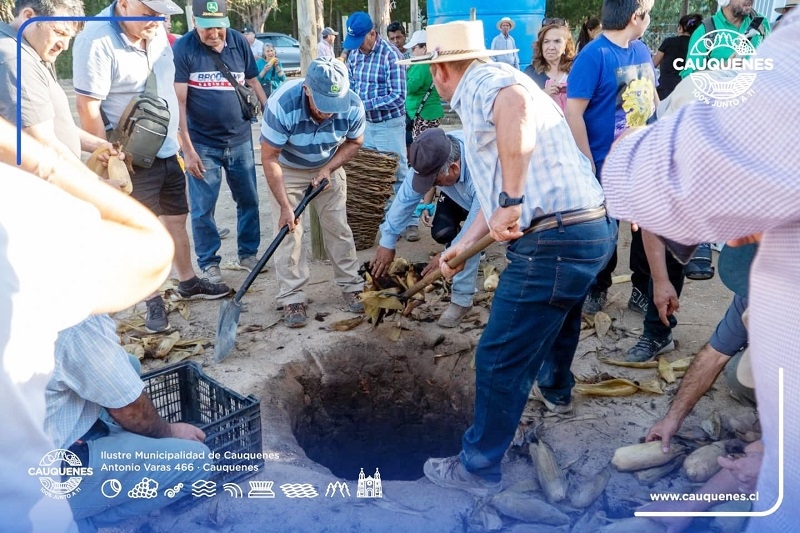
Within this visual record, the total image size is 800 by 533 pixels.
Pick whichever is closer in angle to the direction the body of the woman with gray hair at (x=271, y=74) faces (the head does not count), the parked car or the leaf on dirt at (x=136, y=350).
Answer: the leaf on dirt

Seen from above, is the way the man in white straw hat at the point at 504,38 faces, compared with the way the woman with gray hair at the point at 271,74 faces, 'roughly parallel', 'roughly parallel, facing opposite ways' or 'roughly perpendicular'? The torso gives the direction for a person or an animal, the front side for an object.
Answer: roughly parallel

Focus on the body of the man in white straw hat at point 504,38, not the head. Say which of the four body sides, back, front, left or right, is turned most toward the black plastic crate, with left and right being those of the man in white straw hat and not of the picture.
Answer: front

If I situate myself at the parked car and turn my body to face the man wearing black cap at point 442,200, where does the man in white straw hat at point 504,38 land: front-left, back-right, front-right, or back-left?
front-left

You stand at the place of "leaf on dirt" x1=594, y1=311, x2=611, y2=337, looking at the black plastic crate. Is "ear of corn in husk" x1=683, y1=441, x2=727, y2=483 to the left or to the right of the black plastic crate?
left

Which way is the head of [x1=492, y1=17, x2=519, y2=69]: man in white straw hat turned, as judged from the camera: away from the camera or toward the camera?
toward the camera

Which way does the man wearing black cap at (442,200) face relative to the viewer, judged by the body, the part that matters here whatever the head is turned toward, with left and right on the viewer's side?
facing the viewer and to the left of the viewer

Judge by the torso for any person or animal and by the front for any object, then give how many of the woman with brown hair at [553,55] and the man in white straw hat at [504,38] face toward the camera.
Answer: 2

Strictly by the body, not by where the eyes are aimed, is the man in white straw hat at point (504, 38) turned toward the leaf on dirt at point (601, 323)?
yes

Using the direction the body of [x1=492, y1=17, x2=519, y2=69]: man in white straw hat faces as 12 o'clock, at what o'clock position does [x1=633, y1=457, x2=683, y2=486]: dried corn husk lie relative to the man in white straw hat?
The dried corn husk is roughly at 12 o'clock from the man in white straw hat.

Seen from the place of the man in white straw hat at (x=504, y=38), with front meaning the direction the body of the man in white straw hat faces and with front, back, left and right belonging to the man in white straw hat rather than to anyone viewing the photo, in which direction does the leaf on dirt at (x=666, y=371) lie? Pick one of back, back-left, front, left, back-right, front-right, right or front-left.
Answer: front

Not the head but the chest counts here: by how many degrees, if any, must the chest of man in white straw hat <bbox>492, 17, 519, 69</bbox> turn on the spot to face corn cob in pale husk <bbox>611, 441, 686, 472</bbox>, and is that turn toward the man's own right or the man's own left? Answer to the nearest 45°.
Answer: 0° — they already face it

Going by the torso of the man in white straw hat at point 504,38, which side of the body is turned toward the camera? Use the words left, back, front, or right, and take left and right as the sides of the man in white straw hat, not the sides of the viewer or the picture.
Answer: front

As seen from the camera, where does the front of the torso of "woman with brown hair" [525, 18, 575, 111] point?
toward the camera

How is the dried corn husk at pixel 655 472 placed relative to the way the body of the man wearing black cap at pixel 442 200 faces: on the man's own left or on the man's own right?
on the man's own left

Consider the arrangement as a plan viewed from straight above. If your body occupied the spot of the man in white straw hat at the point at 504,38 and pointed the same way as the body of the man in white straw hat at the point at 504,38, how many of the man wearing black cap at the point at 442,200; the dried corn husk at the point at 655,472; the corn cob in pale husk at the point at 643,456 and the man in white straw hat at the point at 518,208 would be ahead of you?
4
